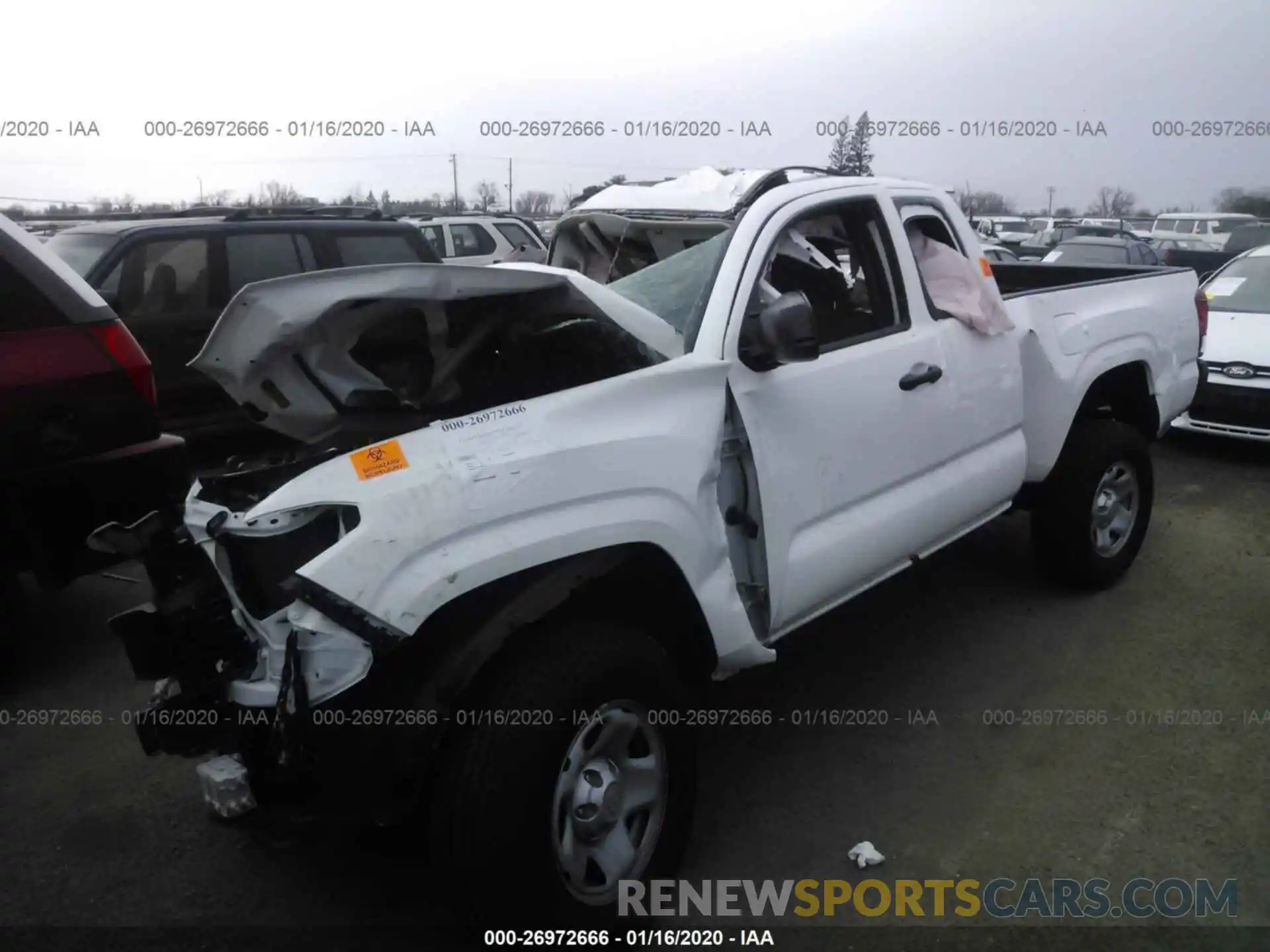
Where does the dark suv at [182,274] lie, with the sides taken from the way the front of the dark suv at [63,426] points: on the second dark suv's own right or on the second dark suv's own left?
on the second dark suv's own right

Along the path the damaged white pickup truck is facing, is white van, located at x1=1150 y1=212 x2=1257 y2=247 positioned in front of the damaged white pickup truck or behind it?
behind

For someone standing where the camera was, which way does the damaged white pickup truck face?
facing the viewer and to the left of the viewer

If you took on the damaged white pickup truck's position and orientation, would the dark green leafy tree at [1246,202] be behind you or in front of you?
behind

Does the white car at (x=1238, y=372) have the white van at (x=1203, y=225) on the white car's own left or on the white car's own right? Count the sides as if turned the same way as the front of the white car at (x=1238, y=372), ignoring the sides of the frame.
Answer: on the white car's own right

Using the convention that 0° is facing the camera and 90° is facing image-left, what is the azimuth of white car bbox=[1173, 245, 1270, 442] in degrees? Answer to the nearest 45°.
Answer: approximately 45°

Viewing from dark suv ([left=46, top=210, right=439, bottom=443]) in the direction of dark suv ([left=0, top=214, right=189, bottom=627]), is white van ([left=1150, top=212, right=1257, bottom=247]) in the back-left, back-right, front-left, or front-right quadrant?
back-left
